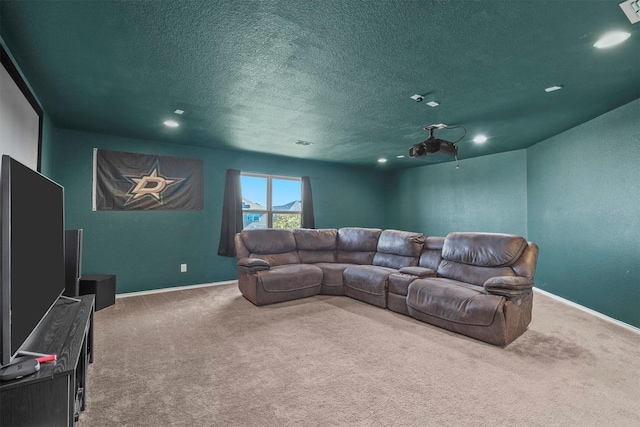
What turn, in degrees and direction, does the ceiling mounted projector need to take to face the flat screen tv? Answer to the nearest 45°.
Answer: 0° — it already faces it

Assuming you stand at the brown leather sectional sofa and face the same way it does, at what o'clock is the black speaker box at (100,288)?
The black speaker box is roughly at 1 o'clock from the brown leather sectional sofa.

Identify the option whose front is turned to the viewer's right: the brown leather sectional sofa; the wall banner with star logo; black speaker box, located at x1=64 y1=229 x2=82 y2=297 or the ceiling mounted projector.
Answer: the black speaker box

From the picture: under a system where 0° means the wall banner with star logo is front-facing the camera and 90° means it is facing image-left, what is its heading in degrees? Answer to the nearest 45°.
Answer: approximately 0°

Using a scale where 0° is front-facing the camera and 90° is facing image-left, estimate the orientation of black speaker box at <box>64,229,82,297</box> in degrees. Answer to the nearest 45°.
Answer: approximately 270°

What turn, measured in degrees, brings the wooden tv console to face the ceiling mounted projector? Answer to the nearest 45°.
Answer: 0° — it already faces it

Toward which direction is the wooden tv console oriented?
to the viewer's right

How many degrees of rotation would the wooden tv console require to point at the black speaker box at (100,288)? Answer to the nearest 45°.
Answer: approximately 90° to its left

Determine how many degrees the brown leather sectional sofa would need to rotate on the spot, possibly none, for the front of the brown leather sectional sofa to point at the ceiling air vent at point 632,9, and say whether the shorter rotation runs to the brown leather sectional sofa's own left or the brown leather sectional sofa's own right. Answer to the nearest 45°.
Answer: approximately 90° to the brown leather sectional sofa's own left

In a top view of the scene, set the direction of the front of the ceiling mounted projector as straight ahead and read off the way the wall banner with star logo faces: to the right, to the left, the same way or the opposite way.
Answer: to the left

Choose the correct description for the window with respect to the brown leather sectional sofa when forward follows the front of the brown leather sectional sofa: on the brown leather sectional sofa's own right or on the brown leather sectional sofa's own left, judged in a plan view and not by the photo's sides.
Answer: on the brown leather sectional sofa's own right

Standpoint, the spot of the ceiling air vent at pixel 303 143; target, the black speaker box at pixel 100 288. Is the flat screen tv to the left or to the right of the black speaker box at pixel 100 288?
left

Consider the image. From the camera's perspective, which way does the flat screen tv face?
to the viewer's right
